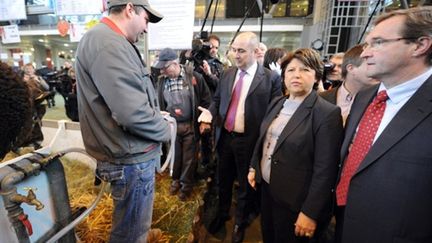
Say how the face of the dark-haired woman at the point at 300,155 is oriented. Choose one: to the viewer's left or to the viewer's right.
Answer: to the viewer's left

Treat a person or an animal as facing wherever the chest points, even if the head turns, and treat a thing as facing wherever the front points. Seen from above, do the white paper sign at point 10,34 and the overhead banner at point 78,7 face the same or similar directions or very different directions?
same or similar directions

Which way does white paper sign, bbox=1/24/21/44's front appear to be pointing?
toward the camera

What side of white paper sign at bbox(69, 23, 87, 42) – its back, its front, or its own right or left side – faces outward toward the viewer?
front

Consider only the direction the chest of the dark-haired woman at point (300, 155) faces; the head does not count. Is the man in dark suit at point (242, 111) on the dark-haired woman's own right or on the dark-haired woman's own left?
on the dark-haired woman's own right

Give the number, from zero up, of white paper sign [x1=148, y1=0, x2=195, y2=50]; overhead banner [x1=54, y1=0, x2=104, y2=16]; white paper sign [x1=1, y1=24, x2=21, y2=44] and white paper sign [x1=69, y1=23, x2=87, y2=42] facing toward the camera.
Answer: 4

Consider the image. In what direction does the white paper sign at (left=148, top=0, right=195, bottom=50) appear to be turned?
toward the camera

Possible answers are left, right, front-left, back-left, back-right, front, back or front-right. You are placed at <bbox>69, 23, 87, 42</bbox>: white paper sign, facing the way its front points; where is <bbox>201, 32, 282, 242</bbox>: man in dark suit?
front-left

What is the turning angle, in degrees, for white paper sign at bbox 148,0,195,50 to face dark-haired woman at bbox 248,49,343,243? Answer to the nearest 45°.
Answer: approximately 45° to its left

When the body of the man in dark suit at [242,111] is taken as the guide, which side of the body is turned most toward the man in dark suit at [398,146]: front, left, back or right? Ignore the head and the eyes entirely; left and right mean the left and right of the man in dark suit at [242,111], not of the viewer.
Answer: left
